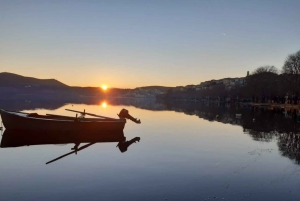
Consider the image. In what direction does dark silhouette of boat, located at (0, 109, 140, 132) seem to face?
to the viewer's left
